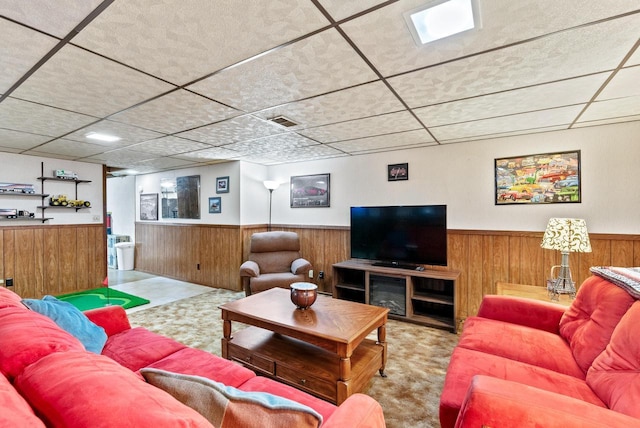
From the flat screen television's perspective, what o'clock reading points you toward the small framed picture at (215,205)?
The small framed picture is roughly at 2 o'clock from the flat screen television.

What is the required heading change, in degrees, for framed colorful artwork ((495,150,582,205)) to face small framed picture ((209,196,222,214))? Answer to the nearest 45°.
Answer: approximately 45° to its right

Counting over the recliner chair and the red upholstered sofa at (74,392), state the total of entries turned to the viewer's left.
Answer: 0

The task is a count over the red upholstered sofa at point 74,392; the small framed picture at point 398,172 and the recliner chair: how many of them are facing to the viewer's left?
0

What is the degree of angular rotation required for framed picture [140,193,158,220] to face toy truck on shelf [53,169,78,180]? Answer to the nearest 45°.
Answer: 0° — it already faces it

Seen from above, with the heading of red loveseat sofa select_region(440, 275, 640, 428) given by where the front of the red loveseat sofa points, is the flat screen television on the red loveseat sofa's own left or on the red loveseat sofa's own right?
on the red loveseat sofa's own right

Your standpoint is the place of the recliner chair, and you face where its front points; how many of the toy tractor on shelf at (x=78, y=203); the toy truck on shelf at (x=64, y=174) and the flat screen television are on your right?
2

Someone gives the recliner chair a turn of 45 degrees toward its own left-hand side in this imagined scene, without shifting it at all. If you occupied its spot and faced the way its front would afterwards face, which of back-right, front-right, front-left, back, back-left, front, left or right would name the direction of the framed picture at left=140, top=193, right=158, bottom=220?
back

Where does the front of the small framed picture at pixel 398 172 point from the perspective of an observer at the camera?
facing the viewer

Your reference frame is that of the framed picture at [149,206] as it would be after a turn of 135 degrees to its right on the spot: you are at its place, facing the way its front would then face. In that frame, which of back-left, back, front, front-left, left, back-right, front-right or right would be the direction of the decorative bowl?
back

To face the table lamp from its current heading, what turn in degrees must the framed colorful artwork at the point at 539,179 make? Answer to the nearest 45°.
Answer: approximately 45° to its left

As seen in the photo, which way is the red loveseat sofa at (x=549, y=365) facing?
to the viewer's left

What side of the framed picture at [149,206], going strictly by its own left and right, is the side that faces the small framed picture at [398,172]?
left

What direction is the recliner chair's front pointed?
toward the camera
